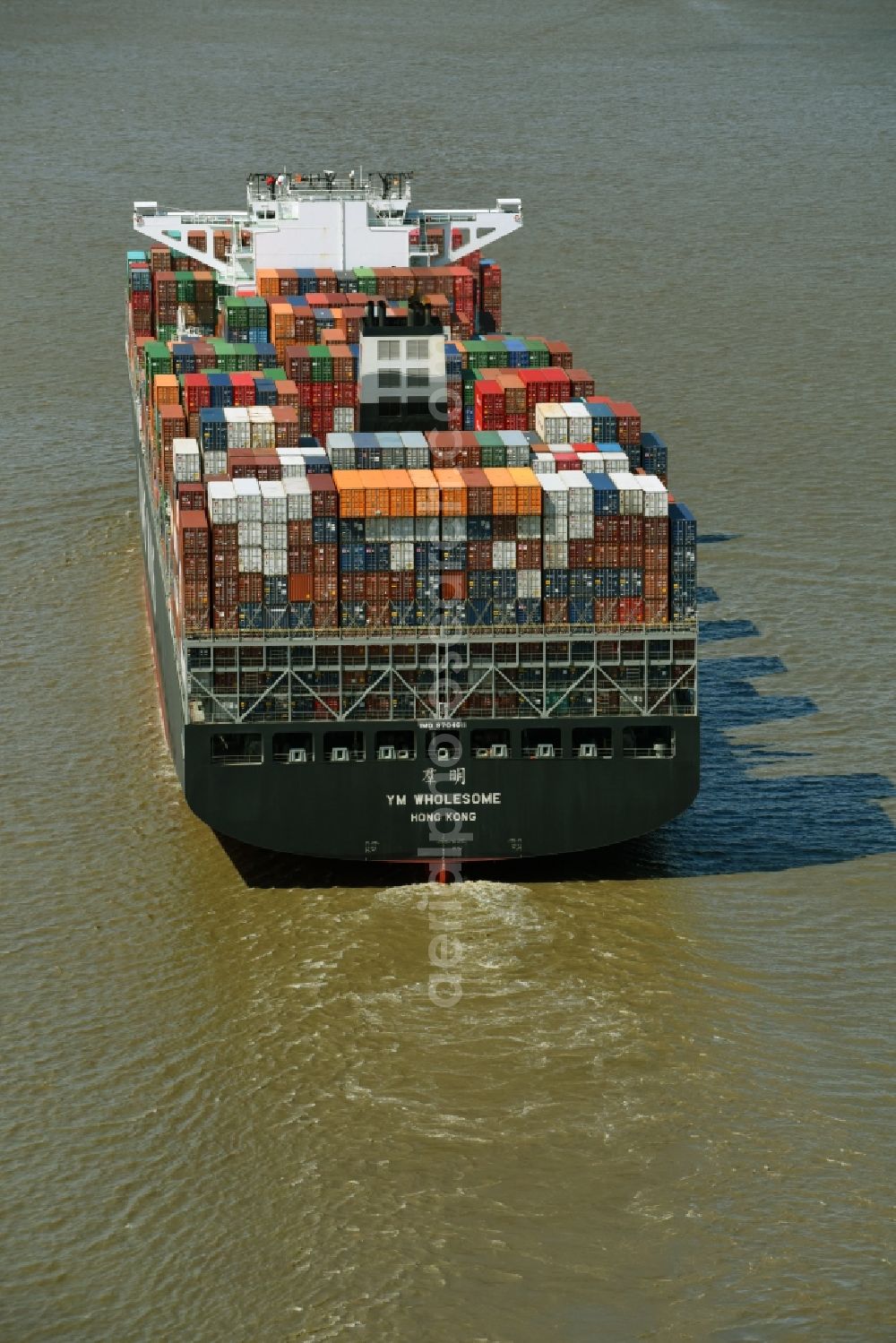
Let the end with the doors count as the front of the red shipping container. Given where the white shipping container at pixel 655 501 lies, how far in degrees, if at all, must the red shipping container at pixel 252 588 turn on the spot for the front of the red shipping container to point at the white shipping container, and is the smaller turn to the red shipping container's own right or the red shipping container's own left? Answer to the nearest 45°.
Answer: approximately 90° to the red shipping container's own left

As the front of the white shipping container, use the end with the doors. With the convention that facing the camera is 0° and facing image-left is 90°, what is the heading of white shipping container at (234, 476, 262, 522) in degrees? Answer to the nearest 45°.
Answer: approximately 0°

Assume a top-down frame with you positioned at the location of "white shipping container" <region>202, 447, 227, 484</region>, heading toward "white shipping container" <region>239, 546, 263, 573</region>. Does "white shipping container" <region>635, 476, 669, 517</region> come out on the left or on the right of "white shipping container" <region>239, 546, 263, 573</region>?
left

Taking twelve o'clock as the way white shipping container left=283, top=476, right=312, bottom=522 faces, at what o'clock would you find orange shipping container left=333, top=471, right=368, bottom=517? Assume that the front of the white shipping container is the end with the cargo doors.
The orange shipping container is roughly at 9 o'clock from the white shipping container.

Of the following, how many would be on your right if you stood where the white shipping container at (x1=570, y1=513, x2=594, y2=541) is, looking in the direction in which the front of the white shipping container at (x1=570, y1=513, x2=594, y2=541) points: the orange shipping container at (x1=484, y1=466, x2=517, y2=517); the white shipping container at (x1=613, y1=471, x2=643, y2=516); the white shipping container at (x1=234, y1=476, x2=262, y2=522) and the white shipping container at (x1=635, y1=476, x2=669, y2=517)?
2

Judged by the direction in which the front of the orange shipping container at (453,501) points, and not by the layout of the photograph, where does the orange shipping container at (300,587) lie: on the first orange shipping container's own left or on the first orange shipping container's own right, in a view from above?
on the first orange shipping container's own right
